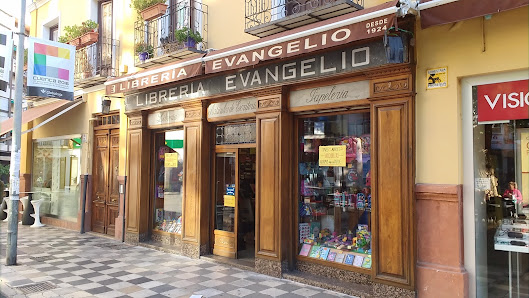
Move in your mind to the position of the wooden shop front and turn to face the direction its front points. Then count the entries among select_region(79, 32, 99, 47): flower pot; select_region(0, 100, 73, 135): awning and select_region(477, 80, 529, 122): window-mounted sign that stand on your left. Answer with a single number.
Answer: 1

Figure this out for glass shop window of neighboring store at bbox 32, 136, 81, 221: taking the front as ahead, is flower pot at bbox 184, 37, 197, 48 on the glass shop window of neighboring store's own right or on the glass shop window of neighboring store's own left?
on the glass shop window of neighboring store's own left

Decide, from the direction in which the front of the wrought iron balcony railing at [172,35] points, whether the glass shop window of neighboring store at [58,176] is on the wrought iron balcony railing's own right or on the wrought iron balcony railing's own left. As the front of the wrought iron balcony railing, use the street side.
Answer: on the wrought iron balcony railing's own right

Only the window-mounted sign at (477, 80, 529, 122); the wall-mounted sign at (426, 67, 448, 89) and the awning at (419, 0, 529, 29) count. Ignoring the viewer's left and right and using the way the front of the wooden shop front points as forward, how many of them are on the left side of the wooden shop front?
3

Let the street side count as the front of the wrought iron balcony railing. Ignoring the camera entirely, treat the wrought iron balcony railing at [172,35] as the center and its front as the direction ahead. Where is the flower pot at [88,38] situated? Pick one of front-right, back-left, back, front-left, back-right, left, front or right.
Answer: right

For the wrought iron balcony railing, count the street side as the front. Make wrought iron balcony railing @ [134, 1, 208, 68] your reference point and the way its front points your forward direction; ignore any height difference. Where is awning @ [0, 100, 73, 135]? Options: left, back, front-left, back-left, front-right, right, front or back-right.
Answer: right

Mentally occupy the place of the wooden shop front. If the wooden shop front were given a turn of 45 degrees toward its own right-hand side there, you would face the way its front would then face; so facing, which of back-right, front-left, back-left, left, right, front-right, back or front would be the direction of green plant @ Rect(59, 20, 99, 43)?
front-right

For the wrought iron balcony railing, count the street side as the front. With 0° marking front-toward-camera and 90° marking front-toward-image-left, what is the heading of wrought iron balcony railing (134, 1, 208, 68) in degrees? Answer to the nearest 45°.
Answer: approximately 45°

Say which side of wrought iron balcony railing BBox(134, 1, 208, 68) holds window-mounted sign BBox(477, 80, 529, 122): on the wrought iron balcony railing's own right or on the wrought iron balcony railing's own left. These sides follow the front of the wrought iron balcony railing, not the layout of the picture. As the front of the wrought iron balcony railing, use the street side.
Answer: on the wrought iron balcony railing's own left

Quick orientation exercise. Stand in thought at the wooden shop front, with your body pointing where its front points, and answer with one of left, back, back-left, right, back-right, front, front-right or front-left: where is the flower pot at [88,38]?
right

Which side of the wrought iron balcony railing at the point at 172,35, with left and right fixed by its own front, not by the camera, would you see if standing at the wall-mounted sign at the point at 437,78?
left
